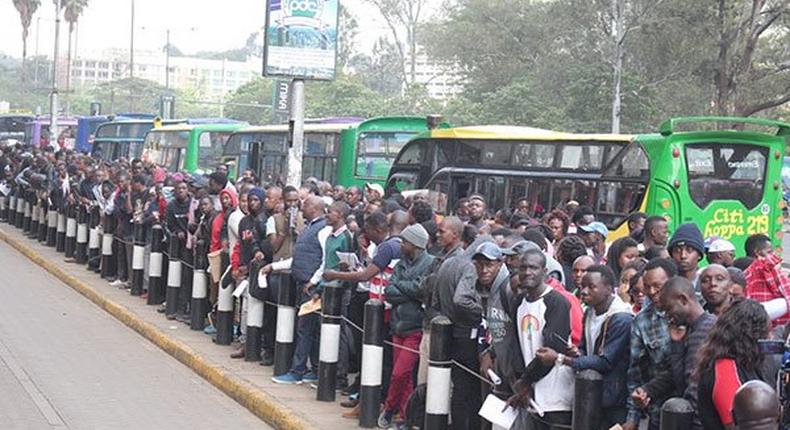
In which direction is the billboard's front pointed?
toward the camera

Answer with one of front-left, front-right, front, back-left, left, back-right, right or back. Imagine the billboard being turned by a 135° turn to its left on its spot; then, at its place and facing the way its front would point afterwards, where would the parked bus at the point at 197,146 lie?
front-left

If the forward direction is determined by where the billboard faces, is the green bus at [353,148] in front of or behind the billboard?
behind

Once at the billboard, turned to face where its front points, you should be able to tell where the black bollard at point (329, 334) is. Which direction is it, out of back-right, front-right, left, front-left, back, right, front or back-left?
front

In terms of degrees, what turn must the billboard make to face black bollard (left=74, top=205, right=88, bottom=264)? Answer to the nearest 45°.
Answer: approximately 135° to its right

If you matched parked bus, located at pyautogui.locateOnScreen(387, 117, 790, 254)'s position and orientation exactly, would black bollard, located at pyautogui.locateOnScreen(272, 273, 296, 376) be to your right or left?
on your left

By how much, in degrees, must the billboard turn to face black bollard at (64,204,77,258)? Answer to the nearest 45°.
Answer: approximately 135° to its right
